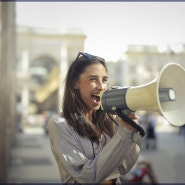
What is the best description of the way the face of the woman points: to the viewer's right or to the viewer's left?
to the viewer's right

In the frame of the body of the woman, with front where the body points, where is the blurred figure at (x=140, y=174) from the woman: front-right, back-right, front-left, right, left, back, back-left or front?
back-left
